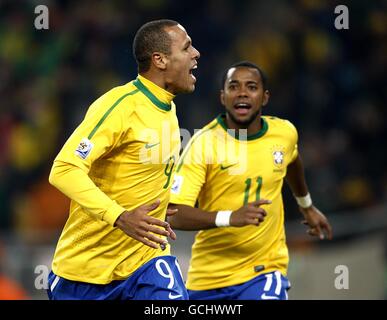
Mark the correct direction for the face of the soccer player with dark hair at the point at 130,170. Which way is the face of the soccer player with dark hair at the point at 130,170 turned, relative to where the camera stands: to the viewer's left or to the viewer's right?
to the viewer's right

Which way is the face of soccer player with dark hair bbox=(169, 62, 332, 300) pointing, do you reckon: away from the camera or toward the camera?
toward the camera

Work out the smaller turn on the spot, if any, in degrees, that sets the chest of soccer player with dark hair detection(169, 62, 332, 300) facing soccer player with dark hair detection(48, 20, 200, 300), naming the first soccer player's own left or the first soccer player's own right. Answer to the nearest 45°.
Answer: approximately 45° to the first soccer player's own right

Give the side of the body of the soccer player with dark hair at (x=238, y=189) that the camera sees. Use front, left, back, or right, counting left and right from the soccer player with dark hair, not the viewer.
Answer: front
